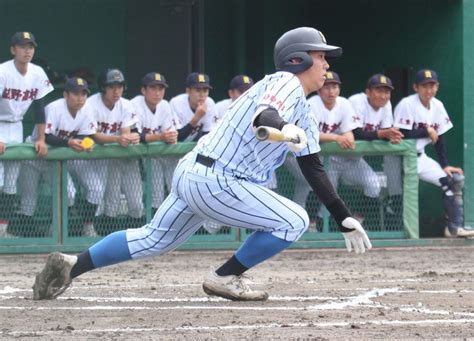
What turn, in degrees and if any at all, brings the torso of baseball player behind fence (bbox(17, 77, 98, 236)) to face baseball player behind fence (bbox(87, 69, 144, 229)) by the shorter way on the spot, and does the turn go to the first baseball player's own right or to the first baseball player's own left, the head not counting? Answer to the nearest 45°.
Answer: approximately 45° to the first baseball player's own left

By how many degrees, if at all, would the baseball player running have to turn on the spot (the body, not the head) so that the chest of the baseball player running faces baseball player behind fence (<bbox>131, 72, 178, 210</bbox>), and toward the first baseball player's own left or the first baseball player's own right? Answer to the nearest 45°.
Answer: approximately 90° to the first baseball player's own left

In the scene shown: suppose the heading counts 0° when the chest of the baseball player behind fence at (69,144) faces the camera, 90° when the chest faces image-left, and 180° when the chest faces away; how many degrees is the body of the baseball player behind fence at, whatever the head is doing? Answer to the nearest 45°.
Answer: approximately 315°

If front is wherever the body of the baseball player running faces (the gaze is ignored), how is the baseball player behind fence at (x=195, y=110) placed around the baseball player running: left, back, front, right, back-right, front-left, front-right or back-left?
left

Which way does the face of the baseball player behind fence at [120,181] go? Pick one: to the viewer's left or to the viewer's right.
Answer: to the viewer's right

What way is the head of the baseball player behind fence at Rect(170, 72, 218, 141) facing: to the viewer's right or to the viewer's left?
to the viewer's right

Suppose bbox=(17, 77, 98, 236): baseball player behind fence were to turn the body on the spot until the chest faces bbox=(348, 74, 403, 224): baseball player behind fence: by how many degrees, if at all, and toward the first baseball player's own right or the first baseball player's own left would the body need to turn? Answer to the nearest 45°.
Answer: approximately 45° to the first baseball player's own left

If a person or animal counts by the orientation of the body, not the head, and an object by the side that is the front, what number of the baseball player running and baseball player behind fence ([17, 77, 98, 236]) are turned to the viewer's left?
0

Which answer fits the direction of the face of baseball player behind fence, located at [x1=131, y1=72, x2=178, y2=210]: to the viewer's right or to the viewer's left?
to the viewer's right

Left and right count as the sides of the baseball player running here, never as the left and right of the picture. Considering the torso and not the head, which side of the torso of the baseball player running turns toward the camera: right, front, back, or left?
right

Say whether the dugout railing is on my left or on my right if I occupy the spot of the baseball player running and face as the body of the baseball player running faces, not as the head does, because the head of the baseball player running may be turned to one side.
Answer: on my left

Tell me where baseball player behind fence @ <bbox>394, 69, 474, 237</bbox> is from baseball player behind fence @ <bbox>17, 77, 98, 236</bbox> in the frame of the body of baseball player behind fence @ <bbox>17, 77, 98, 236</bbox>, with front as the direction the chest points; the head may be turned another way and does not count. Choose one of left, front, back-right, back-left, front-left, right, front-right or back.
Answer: front-left
